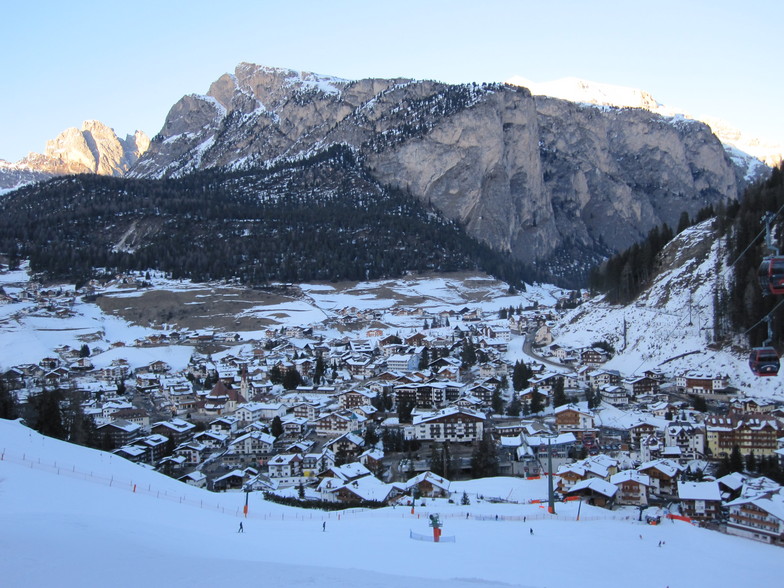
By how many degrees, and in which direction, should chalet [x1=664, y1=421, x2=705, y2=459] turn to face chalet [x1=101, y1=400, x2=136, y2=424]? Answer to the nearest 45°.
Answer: approximately 90° to its right

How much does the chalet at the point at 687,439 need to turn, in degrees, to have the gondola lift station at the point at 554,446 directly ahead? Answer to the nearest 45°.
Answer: approximately 90° to its right

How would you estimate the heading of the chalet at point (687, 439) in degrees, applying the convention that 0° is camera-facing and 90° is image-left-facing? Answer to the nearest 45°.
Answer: approximately 0°

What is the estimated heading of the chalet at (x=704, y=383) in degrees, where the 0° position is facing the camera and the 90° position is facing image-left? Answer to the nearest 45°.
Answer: approximately 0°

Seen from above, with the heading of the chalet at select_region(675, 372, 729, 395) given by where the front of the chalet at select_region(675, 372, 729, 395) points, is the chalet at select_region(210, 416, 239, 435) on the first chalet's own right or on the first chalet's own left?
on the first chalet's own right

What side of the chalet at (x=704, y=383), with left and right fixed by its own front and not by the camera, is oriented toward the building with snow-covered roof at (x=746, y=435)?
front

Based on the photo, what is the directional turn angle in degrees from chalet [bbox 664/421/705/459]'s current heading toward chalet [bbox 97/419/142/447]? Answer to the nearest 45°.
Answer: approximately 90° to its right

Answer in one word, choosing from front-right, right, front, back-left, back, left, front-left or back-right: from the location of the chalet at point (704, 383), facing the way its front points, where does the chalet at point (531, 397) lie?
right

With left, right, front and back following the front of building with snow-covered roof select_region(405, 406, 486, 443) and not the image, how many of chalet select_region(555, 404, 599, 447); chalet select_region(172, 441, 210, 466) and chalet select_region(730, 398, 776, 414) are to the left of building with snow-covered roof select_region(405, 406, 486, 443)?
2
